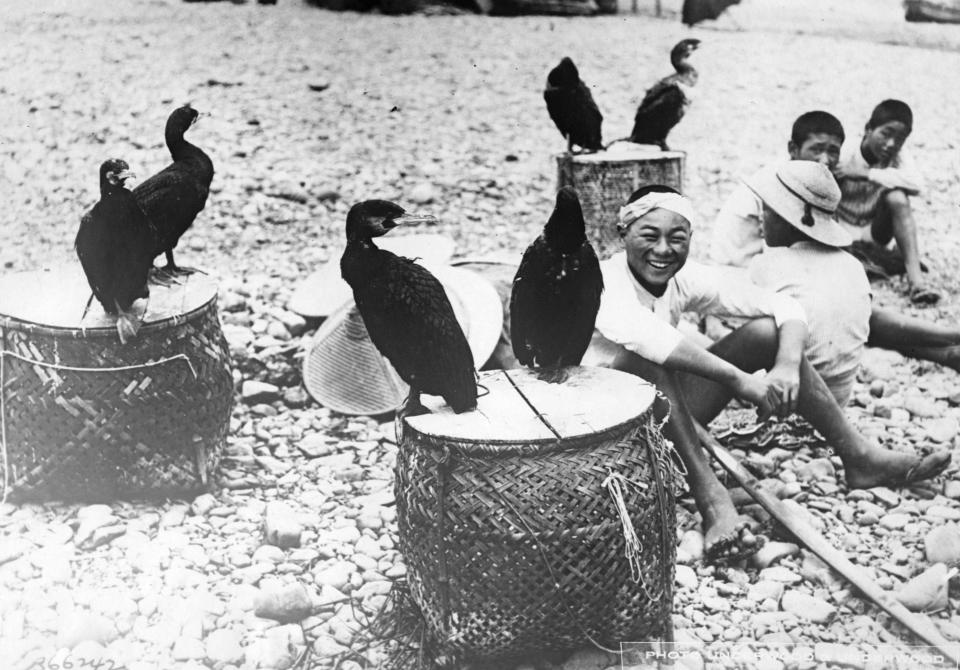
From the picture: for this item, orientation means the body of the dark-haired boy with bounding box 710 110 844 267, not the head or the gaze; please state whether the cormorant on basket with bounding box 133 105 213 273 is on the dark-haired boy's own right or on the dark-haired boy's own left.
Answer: on the dark-haired boy's own right

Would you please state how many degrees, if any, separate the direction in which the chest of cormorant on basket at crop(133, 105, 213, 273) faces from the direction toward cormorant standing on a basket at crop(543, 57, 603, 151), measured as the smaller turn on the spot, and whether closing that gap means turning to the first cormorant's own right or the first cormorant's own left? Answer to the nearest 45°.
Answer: approximately 45° to the first cormorant's own left

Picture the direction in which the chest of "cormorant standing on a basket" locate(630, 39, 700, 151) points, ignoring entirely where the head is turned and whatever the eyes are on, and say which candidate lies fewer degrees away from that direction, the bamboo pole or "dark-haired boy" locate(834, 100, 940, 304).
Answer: the dark-haired boy

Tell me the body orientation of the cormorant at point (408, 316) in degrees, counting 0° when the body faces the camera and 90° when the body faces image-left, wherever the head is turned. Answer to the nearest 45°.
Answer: approximately 90°

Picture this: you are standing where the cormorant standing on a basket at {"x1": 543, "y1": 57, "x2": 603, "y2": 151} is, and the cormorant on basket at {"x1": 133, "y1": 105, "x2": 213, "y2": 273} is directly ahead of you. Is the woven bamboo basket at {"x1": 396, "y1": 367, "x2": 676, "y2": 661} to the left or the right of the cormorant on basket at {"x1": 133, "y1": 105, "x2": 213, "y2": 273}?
left

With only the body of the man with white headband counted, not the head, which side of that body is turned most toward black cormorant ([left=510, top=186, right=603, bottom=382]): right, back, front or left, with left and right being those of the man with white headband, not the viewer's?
right

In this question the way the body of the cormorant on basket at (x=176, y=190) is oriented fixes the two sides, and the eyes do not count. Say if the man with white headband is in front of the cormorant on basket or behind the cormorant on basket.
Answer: in front

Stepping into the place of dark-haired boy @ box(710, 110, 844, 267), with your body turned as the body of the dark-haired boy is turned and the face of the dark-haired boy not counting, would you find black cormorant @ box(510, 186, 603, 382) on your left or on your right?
on your right

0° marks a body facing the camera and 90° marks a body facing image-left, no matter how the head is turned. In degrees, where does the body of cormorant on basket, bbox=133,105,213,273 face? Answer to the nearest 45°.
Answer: approximately 270°

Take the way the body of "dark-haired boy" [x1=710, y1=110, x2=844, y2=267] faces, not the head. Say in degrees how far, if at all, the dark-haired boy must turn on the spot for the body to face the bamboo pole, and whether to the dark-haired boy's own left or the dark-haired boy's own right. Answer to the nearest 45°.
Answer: approximately 45° to the dark-haired boy's own right
